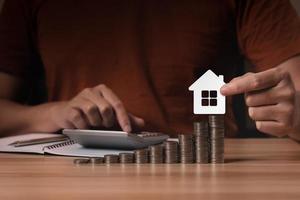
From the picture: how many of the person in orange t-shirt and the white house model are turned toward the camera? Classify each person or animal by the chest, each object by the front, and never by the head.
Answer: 2

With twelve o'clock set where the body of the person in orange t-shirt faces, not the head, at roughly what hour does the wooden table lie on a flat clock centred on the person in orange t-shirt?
The wooden table is roughly at 12 o'clock from the person in orange t-shirt.

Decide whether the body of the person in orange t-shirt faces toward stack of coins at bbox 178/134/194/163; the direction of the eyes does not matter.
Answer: yes

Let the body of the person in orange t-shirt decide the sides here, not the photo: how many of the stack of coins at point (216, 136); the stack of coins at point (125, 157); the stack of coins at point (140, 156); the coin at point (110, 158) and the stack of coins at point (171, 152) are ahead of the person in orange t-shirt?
5

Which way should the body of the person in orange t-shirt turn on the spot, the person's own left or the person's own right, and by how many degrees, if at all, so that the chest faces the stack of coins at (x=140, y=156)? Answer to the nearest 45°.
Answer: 0° — they already face it
